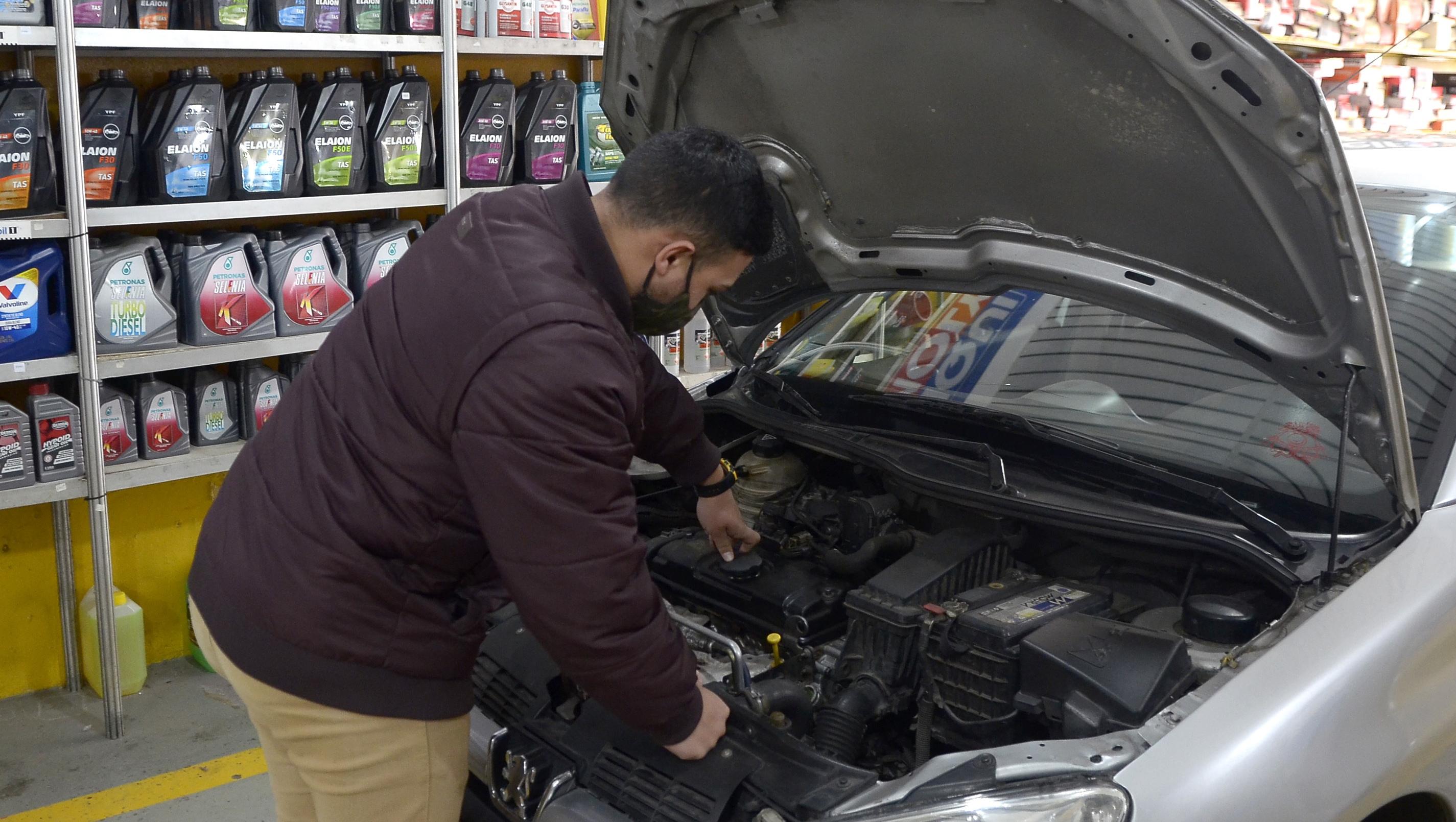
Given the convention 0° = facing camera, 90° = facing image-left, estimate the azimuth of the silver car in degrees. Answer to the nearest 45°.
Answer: approximately 45°

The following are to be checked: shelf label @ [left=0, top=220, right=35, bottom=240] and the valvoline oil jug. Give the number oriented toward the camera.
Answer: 2

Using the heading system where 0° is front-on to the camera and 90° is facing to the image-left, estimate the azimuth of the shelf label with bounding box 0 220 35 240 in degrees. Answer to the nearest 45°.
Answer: approximately 0°

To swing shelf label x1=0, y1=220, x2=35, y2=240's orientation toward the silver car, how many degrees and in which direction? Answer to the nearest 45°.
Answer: approximately 45° to its left
